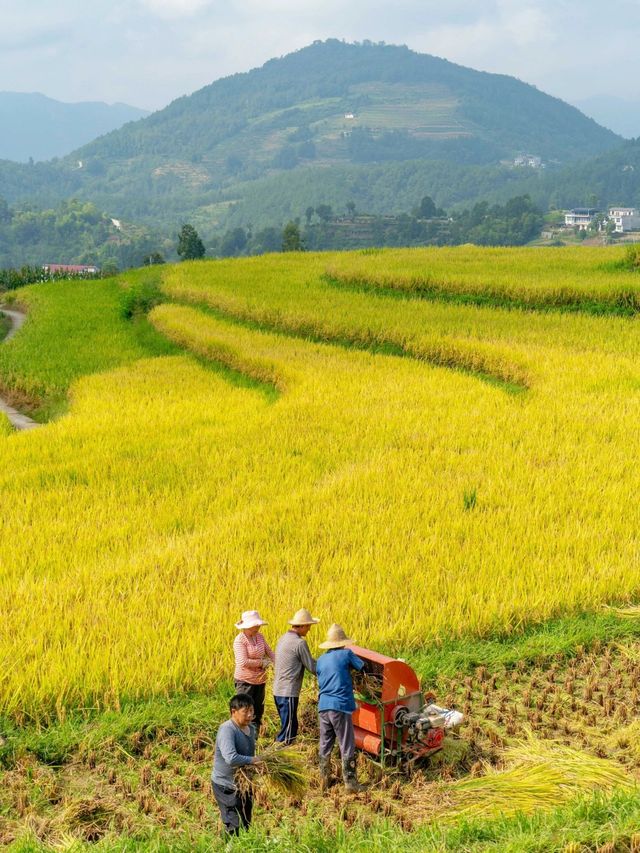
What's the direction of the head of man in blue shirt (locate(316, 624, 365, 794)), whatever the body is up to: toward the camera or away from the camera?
away from the camera

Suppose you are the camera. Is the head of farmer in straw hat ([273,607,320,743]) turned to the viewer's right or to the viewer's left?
to the viewer's right

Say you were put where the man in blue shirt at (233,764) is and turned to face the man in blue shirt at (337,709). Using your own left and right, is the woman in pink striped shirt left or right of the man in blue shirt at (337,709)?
left

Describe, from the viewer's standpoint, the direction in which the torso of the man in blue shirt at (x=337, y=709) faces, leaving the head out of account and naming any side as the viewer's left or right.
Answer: facing away from the viewer and to the right of the viewer

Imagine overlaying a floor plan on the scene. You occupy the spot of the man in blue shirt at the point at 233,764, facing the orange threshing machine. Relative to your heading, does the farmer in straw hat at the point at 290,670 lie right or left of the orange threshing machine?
left

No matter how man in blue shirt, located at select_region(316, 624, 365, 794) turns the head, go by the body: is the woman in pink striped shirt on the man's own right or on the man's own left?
on the man's own left

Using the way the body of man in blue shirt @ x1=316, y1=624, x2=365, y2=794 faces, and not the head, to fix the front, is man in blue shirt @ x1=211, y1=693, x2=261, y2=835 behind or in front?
behind
